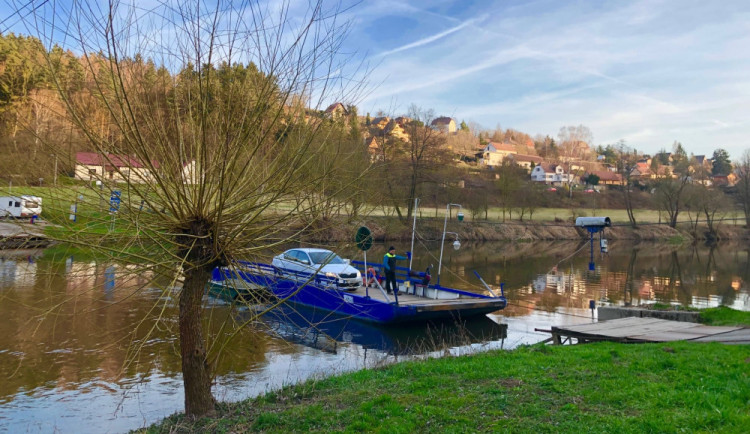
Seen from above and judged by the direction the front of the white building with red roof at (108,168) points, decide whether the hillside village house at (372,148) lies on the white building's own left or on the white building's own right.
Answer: on the white building's own left

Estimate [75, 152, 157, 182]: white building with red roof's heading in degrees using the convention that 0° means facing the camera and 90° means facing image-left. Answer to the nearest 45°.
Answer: approximately 0°
